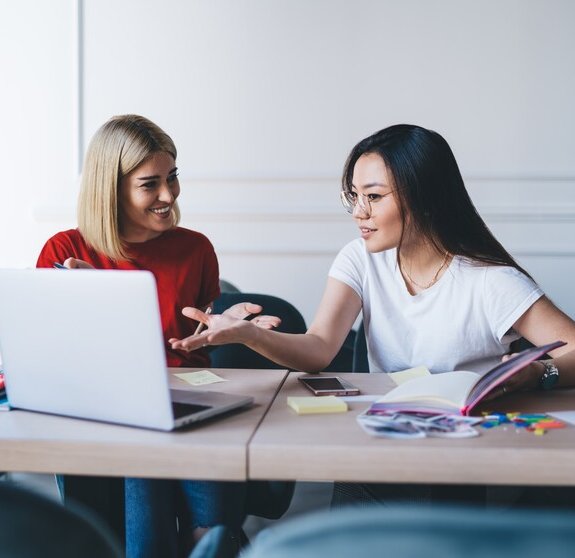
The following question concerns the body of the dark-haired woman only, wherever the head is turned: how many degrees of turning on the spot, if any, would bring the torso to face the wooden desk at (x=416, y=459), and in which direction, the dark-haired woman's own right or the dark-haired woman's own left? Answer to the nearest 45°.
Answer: approximately 45° to the dark-haired woman's own left

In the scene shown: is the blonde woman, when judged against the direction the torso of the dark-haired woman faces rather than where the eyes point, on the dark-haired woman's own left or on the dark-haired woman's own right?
on the dark-haired woman's own right

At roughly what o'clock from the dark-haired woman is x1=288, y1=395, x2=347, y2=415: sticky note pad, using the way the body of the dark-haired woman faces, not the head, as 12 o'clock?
The sticky note pad is roughly at 11 o'clock from the dark-haired woman.

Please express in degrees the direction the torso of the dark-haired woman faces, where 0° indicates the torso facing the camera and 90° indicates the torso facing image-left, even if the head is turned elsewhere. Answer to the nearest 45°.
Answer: approximately 45°
